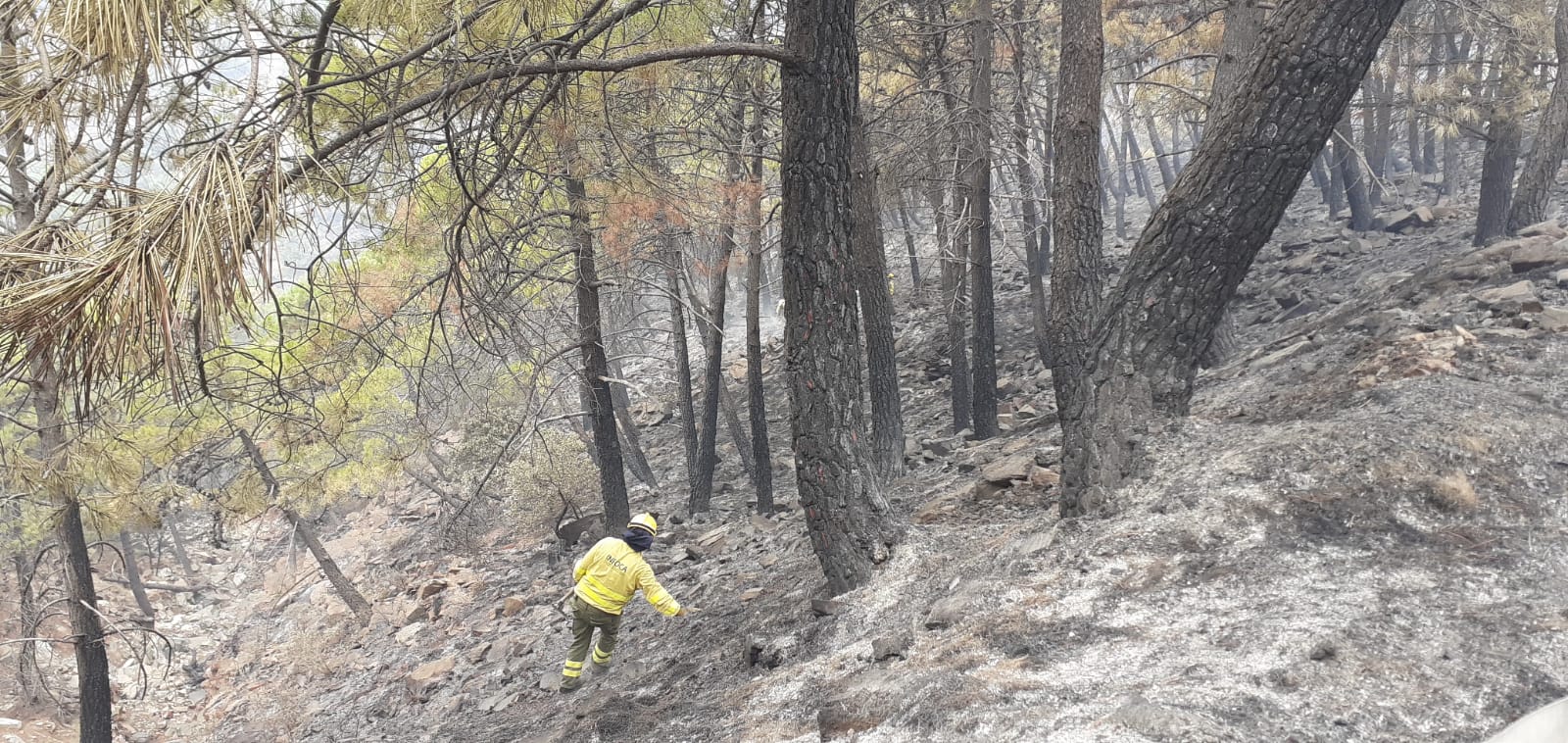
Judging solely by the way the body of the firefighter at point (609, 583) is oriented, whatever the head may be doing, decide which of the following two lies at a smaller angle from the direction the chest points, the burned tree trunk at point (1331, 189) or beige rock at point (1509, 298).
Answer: the burned tree trunk

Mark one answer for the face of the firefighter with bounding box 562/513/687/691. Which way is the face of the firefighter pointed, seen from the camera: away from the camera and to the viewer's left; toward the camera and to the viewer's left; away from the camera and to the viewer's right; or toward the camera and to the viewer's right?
away from the camera and to the viewer's right

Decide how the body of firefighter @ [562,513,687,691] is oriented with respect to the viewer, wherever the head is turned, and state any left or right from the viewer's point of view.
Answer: facing away from the viewer and to the right of the viewer

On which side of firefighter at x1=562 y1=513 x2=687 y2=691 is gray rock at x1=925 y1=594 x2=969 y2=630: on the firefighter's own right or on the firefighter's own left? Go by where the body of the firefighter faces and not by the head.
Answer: on the firefighter's own right

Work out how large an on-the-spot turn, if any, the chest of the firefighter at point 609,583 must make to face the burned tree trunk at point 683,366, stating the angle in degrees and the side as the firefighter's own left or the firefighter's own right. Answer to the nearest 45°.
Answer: approximately 45° to the firefighter's own left

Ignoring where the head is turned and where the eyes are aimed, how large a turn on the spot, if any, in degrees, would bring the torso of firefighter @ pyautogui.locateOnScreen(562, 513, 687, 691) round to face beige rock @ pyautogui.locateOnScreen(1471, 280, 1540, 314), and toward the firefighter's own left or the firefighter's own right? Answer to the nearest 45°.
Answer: approximately 45° to the firefighter's own right
